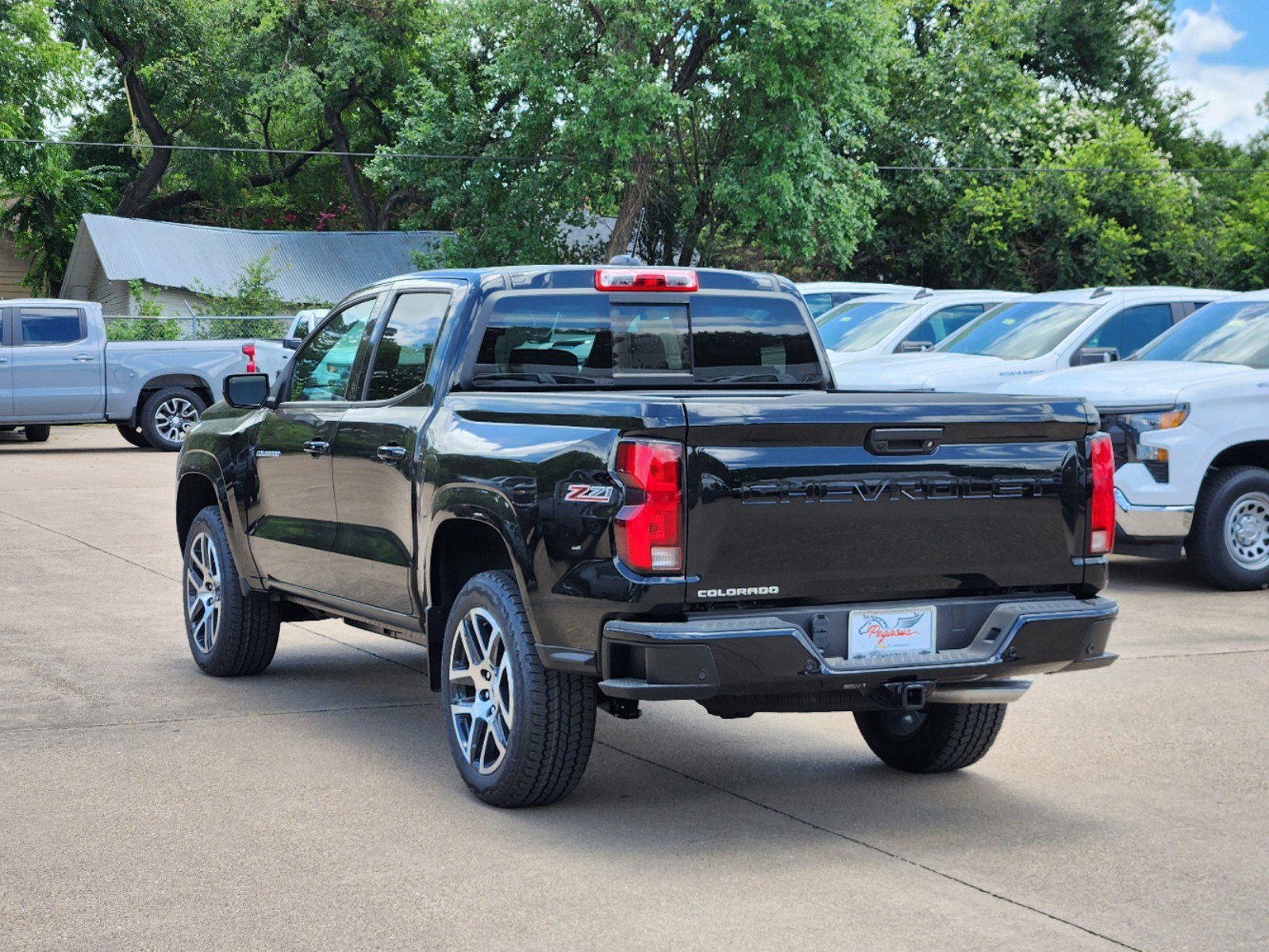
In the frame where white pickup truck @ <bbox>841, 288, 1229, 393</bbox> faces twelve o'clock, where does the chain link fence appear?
The chain link fence is roughly at 3 o'clock from the white pickup truck.

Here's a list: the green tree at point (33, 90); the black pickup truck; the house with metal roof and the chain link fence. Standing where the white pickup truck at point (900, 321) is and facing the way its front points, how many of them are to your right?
3

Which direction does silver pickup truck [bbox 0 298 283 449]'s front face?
to the viewer's left

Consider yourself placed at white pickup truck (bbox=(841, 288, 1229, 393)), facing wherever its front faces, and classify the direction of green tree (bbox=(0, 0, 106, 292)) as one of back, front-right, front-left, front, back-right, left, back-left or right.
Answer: right

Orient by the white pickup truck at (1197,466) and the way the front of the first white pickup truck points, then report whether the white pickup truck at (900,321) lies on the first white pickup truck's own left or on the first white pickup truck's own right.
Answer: on the first white pickup truck's own right

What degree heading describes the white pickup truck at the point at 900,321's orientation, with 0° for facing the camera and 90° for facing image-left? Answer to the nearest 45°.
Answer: approximately 45°

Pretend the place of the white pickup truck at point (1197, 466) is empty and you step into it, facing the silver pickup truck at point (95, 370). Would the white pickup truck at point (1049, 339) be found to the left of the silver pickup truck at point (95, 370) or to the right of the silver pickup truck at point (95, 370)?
right

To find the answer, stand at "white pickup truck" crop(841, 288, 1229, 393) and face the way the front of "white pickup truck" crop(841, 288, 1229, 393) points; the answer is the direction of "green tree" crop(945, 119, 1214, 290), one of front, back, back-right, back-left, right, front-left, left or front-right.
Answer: back-right

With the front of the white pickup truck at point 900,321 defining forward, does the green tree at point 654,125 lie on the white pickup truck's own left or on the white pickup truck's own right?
on the white pickup truck's own right

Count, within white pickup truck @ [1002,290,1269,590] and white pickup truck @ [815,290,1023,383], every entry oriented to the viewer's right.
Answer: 0

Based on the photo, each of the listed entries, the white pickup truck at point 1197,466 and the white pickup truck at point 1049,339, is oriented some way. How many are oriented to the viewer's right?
0

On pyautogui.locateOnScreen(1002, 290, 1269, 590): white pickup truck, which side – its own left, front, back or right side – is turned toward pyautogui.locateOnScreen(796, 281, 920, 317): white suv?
right

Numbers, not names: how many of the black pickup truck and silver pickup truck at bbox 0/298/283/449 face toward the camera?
0

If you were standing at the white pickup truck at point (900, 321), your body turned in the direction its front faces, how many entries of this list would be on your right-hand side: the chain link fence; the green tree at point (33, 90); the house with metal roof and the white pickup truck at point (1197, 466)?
3
